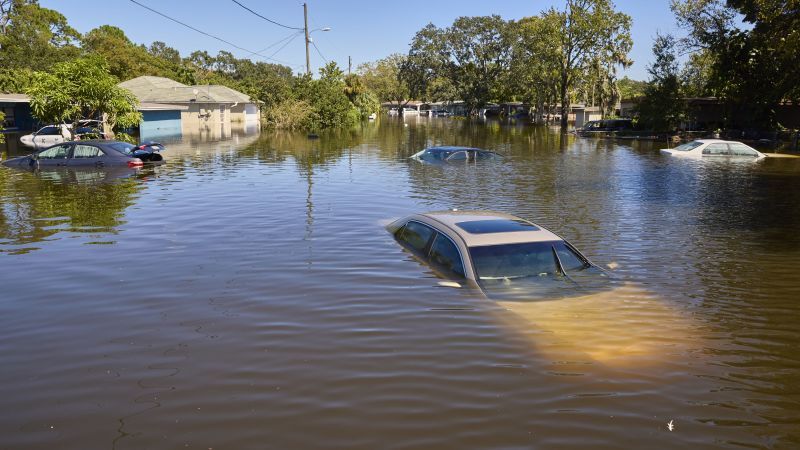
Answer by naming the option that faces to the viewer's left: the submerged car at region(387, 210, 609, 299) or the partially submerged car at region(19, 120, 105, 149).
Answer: the partially submerged car

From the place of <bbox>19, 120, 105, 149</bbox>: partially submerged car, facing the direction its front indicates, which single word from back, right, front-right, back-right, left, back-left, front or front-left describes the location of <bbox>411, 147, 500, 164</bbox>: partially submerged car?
back-left

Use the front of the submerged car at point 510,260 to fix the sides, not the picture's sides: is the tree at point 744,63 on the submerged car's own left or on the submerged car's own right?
on the submerged car's own left

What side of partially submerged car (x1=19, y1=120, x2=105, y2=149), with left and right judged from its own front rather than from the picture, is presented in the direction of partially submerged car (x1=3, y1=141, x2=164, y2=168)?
left

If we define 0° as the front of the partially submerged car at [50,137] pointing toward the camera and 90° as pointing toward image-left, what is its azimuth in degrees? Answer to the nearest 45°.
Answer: approximately 90°

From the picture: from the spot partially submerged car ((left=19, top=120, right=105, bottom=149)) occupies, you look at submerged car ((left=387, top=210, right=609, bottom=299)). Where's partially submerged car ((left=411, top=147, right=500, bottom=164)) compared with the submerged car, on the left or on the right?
left

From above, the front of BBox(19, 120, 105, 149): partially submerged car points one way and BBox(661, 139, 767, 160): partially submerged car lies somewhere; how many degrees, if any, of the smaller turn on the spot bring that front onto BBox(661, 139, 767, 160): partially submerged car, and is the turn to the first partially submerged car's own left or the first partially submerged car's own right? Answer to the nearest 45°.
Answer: approximately 135° to the first partially submerged car's own left

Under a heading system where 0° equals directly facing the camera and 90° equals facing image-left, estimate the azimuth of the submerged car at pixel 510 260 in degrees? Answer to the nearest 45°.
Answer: approximately 315°

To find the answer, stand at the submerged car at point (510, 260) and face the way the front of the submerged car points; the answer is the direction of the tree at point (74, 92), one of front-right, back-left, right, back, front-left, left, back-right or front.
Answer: back

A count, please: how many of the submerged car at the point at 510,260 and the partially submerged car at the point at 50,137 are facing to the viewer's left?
1

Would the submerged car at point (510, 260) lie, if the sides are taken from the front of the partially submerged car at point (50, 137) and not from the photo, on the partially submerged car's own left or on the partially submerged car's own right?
on the partially submerged car's own left
